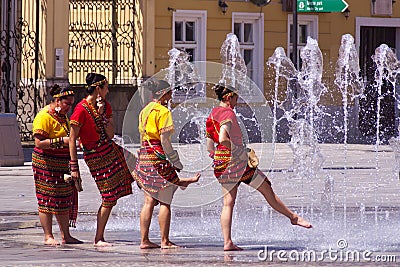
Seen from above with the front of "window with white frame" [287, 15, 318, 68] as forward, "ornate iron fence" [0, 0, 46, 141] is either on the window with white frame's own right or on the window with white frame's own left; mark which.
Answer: on the window with white frame's own right

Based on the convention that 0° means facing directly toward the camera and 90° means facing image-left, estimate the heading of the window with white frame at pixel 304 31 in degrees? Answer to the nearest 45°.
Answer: approximately 0°

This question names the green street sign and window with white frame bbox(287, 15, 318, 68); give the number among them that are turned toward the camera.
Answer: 2

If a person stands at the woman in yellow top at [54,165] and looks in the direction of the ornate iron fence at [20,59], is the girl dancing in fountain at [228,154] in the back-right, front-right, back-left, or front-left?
back-right

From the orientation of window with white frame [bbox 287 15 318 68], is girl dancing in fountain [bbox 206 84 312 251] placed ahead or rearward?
ahead

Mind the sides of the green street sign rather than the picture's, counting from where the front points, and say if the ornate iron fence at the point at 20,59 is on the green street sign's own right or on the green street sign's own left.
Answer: on the green street sign's own right

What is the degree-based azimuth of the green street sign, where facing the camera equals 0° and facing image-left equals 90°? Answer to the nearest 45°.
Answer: approximately 0°

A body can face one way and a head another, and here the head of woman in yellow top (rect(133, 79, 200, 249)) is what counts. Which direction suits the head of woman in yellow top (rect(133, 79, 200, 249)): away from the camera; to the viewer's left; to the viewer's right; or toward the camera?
to the viewer's right

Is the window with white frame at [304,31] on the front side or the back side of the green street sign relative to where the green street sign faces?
on the back side
